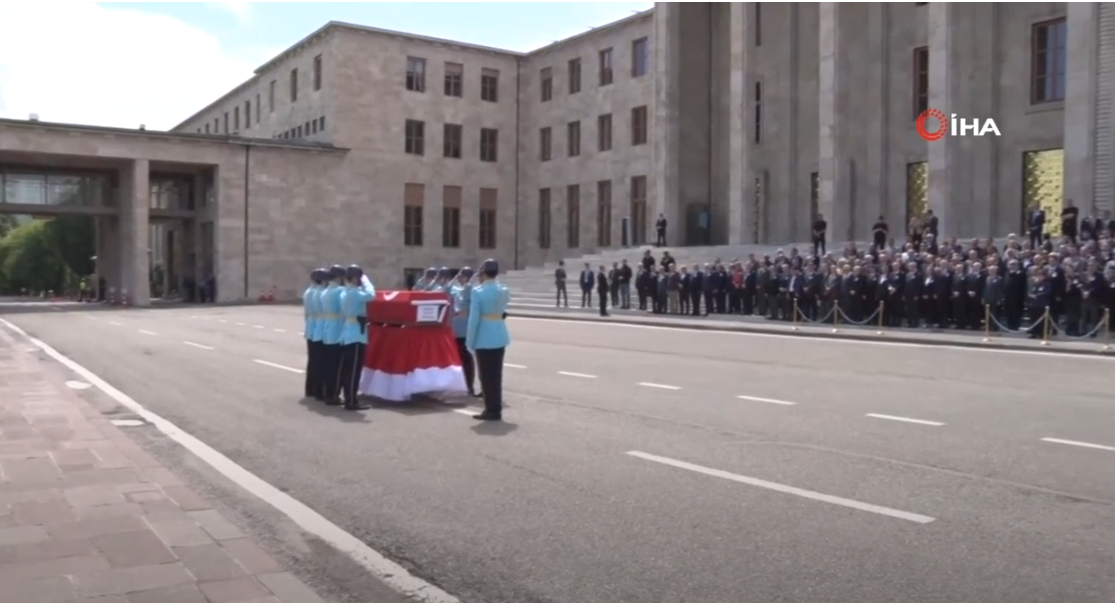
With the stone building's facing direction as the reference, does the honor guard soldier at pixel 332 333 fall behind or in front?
in front

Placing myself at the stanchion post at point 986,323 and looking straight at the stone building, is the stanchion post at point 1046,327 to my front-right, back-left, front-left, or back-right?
back-right

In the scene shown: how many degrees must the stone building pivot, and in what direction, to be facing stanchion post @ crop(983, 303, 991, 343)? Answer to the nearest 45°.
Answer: approximately 45° to its left

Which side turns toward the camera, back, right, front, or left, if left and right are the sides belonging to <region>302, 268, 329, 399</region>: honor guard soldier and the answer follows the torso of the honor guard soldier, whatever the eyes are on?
right

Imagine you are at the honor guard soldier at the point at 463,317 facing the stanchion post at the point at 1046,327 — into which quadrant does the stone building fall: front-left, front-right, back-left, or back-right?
front-left

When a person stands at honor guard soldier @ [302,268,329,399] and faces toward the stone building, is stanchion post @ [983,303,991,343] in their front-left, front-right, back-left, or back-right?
front-right

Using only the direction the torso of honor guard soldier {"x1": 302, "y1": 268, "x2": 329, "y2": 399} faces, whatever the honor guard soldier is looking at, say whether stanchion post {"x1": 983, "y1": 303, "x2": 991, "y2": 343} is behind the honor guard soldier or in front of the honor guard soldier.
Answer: in front

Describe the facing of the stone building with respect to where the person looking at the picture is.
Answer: facing the viewer and to the left of the viewer

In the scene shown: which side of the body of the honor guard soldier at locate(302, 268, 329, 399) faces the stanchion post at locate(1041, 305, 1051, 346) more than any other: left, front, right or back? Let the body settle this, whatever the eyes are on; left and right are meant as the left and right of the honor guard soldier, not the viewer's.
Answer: front

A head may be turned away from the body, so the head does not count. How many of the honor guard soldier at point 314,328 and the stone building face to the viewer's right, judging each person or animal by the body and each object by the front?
1

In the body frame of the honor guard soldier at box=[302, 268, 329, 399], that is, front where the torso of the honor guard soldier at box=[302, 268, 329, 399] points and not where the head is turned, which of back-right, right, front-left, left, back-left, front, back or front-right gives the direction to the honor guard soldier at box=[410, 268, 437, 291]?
front-left
